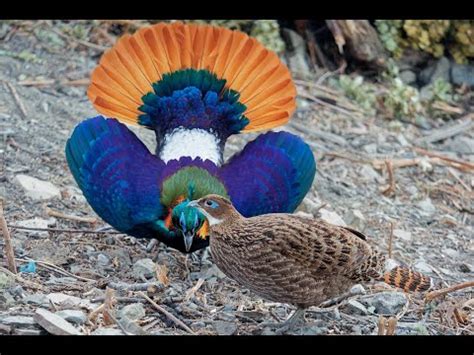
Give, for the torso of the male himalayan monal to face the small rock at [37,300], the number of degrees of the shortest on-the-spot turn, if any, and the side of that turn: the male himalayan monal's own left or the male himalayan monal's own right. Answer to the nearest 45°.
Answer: approximately 45° to the male himalayan monal's own right

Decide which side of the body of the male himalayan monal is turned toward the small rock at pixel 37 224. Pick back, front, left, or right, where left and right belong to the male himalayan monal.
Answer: right

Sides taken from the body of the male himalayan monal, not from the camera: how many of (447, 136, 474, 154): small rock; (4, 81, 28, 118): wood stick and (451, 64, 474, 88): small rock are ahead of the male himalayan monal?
0

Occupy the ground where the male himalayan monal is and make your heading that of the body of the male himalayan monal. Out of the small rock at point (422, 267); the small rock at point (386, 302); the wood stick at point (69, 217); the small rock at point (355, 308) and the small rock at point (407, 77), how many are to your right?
1

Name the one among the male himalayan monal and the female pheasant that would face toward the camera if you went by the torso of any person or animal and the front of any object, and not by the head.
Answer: the male himalayan monal

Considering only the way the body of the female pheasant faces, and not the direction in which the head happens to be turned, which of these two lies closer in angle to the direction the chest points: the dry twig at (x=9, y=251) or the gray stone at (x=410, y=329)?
the dry twig

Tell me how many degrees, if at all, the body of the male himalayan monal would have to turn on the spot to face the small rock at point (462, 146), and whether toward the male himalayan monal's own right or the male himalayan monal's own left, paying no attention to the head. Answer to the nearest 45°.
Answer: approximately 135° to the male himalayan monal's own left

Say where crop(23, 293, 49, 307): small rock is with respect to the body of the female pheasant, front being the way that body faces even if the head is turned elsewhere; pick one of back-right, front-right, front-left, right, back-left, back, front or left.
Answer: front

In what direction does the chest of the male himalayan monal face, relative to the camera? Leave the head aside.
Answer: toward the camera

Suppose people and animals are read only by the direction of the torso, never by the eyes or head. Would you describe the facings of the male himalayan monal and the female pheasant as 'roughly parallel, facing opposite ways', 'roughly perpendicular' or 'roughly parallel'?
roughly perpendicular

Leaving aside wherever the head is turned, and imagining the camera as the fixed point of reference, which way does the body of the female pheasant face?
to the viewer's left

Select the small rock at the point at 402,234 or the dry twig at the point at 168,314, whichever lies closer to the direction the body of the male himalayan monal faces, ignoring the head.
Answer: the dry twig

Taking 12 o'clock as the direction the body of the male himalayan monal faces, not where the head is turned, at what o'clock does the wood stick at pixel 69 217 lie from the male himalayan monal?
The wood stick is roughly at 3 o'clock from the male himalayan monal.
